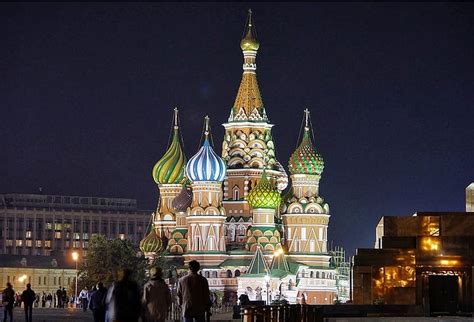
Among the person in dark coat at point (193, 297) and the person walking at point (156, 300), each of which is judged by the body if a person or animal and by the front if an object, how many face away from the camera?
2

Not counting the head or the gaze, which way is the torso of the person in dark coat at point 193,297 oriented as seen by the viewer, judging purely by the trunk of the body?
away from the camera

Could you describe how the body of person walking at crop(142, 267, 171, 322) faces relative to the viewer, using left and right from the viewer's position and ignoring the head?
facing away from the viewer
